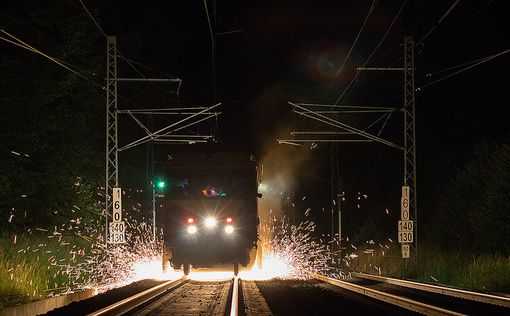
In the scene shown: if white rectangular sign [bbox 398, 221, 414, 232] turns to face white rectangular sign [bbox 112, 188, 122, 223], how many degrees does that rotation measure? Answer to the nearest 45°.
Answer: approximately 90° to its right

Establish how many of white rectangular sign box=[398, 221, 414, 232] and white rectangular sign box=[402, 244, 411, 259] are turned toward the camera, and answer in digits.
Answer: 2

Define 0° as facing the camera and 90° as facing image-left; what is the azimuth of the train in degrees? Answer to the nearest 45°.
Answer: approximately 0°
